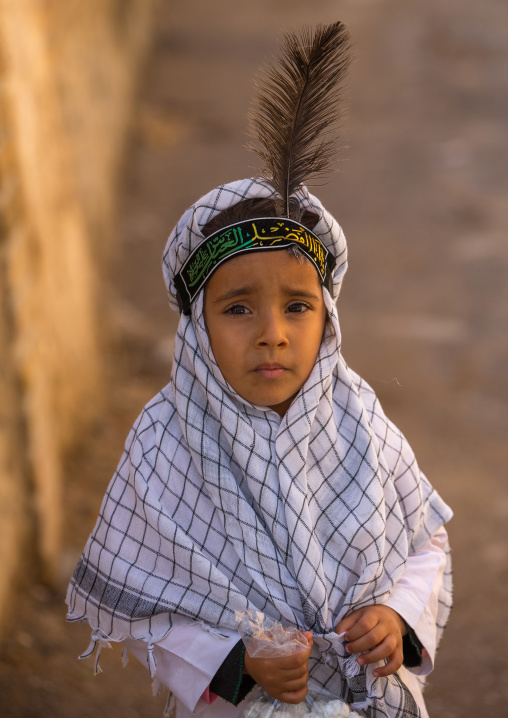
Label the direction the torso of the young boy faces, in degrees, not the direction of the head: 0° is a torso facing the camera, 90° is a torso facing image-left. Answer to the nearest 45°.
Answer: approximately 0°
